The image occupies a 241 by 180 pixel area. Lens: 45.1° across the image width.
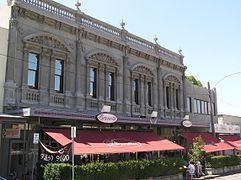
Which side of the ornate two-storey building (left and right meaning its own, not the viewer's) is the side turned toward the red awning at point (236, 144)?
left

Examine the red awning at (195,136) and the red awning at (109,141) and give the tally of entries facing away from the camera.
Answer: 0

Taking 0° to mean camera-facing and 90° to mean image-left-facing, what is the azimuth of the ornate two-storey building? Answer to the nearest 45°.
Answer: approximately 315°

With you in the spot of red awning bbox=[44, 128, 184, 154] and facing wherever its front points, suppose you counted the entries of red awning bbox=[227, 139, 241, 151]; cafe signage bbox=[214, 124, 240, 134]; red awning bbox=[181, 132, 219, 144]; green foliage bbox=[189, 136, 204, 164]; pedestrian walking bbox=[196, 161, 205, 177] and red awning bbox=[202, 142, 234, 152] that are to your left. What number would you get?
6

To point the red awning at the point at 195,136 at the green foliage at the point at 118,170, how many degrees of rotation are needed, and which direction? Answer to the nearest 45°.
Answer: approximately 45° to its right

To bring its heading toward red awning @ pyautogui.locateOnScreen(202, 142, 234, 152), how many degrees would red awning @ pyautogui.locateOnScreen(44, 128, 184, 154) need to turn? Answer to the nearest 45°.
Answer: approximately 90° to its left

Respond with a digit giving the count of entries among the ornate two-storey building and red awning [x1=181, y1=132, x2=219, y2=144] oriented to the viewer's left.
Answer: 0

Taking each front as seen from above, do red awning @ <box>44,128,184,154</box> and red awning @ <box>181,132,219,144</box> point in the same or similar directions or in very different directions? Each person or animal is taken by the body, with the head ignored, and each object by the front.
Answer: same or similar directions

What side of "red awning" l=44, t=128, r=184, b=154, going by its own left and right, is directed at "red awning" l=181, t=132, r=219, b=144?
left

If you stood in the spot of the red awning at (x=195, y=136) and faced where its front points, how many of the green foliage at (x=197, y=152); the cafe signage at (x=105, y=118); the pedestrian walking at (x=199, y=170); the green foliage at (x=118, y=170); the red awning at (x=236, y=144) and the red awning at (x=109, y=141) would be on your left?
1

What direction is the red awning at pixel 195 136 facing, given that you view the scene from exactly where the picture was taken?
facing the viewer and to the right of the viewer

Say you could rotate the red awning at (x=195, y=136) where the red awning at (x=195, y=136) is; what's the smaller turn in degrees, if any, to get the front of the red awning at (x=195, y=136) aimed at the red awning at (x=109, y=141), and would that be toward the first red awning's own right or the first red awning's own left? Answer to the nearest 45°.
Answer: approximately 90° to the first red awning's own right

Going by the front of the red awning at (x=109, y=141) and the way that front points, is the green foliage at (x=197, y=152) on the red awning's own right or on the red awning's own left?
on the red awning's own left
